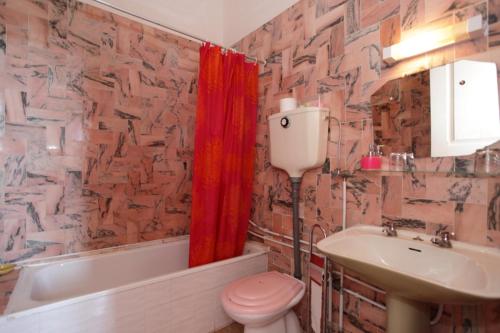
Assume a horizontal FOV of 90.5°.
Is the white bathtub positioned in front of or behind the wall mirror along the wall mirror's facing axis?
in front

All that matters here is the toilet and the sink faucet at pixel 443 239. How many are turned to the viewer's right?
0

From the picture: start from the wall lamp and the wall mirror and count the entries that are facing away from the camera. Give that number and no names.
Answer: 0

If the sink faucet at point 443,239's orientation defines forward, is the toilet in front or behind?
in front

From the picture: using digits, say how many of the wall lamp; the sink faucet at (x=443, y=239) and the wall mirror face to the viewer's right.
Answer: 0

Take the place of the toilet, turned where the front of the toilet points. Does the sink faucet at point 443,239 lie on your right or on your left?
on your left

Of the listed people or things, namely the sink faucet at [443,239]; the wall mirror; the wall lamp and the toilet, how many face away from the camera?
0

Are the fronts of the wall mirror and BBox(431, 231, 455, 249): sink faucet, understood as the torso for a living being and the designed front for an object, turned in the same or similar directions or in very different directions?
same or similar directions

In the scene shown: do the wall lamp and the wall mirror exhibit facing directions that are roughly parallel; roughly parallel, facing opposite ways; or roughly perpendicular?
roughly parallel

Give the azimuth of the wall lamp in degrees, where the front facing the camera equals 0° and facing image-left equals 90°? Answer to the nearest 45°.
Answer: approximately 45°

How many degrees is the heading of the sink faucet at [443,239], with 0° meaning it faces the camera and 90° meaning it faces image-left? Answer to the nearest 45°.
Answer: approximately 45°
